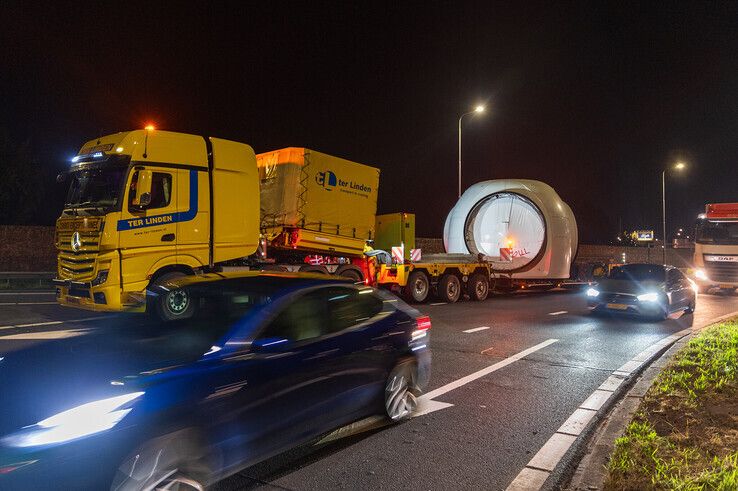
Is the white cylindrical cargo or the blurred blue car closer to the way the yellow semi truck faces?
the blurred blue car

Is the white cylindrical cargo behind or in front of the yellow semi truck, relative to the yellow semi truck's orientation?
behind

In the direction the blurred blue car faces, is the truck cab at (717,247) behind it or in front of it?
behind

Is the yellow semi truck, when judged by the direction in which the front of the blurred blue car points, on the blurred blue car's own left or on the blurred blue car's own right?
on the blurred blue car's own right

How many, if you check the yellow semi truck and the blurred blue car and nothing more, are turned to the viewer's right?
0

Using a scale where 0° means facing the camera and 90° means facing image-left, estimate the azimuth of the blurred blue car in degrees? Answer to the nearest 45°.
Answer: approximately 45°

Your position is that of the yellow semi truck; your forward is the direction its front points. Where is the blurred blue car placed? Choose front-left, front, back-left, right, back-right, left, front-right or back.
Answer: front-left

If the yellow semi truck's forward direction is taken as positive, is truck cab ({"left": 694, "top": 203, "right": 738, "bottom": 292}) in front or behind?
behind

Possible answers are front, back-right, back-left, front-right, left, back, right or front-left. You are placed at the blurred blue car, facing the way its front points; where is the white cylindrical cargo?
back
